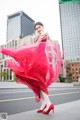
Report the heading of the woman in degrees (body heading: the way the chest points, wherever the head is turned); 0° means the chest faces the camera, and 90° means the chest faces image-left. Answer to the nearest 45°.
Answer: approximately 45°
